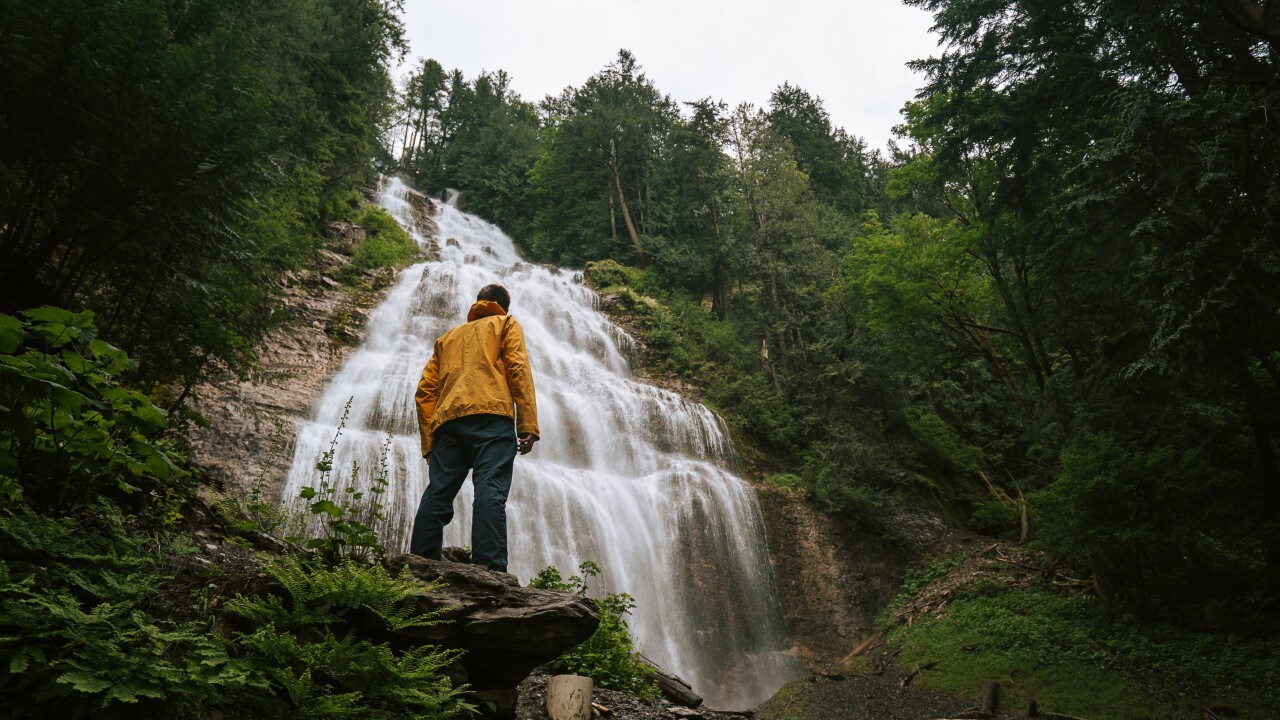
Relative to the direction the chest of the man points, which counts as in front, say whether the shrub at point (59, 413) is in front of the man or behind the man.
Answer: behind

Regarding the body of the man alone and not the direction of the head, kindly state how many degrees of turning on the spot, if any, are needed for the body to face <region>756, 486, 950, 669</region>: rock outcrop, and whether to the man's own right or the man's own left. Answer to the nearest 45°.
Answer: approximately 45° to the man's own right

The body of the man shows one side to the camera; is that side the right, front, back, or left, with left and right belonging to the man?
back

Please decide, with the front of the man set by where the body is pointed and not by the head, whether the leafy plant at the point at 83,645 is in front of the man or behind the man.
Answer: behind

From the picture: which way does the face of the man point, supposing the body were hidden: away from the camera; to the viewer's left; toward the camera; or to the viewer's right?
away from the camera

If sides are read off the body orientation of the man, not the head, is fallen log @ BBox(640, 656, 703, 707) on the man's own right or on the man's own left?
on the man's own right

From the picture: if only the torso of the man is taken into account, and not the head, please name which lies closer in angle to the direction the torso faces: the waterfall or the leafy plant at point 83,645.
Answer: the waterfall

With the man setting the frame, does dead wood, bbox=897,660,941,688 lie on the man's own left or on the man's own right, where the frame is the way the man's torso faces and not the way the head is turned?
on the man's own right
